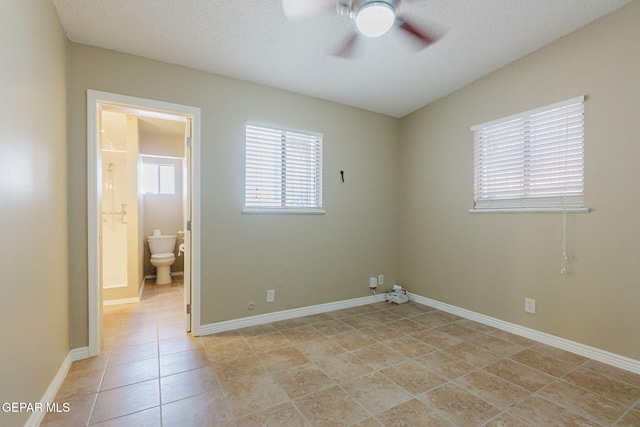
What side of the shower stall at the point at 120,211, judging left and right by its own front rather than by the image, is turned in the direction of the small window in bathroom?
left

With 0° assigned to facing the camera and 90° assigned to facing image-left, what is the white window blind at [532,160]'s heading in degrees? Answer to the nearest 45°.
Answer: approximately 45°

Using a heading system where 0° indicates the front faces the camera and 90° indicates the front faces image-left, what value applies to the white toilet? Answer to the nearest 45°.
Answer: approximately 0°

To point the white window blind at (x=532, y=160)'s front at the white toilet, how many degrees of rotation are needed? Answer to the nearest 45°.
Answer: approximately 45° to its right

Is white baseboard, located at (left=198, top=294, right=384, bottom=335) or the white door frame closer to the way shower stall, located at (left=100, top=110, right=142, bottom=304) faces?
the white door frame

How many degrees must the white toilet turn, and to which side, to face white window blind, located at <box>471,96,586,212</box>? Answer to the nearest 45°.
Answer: approximately 45° to its left
